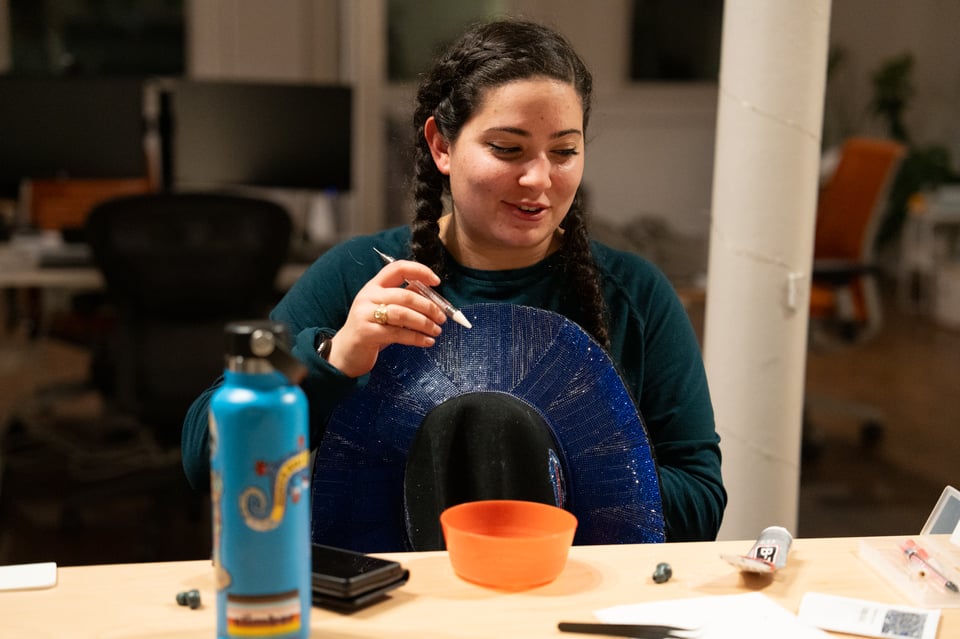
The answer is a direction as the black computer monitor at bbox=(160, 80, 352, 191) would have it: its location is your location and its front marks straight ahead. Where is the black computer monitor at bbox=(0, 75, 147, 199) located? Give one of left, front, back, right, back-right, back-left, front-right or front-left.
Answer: right

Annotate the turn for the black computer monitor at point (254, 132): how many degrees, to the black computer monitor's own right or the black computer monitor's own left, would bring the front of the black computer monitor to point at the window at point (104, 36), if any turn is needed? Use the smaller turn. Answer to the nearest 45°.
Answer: approximately 180°

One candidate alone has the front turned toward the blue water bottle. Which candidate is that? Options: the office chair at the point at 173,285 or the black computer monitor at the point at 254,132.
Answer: the black computer monitor

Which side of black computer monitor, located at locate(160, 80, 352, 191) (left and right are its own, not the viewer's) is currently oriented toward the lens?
front

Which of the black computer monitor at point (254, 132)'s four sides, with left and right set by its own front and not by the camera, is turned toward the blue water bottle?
front

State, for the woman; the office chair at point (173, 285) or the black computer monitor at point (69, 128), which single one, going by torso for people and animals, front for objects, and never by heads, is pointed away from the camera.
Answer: the office chair

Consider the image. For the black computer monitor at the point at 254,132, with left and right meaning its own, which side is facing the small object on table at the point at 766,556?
front

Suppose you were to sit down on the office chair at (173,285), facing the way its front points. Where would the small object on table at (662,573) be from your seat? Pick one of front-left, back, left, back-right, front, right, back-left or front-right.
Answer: back

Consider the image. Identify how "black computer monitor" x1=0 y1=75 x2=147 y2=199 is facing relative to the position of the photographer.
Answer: facing the viewer

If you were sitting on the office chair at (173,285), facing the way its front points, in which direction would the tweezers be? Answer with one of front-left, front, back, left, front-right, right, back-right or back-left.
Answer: back

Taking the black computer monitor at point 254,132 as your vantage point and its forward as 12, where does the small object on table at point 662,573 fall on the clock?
The small object on table is roughly at 12 o'clock from the black computer monitor.

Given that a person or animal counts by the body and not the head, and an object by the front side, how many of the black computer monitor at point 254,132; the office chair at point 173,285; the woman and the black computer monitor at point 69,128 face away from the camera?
1

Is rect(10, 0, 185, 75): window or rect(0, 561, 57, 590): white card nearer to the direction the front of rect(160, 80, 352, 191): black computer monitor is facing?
the white card

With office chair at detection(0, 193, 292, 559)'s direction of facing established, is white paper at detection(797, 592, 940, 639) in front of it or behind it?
behind

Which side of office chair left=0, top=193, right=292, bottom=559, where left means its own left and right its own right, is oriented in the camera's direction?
back
